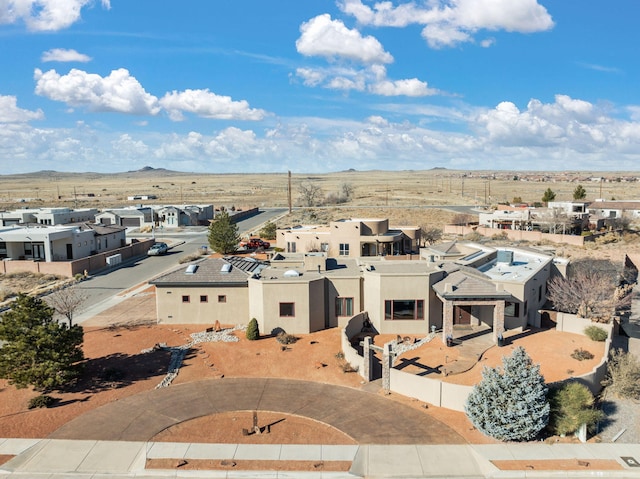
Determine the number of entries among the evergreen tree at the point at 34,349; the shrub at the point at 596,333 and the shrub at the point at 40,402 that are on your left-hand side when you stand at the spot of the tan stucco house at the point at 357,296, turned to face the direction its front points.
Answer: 1

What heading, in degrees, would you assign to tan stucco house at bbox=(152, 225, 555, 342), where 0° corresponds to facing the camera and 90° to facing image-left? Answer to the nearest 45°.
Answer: approximately 0°

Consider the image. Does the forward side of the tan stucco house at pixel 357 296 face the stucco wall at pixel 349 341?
yes

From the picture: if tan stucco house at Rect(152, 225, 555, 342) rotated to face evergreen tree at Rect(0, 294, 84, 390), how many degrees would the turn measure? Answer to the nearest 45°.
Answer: approximately 45° to its right

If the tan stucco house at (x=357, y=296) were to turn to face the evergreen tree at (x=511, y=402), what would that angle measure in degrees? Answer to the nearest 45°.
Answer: approximately 45° to its left

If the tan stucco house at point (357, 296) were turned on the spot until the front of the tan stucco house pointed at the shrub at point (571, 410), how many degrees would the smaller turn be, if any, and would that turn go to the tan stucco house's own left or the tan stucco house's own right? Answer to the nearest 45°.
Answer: approximately 45° to the tan stucco house's own left

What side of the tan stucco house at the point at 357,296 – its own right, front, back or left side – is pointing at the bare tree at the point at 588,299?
left

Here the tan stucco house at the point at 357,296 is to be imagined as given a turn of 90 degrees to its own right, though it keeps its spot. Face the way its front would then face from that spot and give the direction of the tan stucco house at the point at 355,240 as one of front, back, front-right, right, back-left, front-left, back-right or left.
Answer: right

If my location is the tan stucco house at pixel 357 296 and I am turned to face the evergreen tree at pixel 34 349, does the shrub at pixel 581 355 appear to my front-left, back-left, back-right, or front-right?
back-left

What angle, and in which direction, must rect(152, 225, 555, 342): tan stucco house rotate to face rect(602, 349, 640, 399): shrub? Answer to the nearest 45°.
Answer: approximately 45° to its left

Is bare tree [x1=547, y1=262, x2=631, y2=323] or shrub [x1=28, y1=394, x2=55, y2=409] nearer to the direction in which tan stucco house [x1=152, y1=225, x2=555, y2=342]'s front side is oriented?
the shrub
